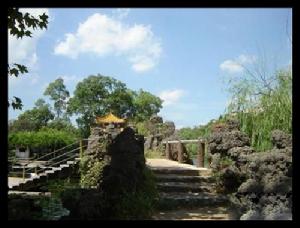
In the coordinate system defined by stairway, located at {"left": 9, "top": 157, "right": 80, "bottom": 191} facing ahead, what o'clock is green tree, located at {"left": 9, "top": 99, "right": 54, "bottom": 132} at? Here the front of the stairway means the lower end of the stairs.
The green tree is roughly at 3 o'clock from the stairway.

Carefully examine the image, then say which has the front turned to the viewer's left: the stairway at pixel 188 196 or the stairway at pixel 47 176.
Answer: the stairway at pixel 47 176

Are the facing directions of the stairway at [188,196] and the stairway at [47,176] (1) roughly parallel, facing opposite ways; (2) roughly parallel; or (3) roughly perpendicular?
roughly perpendicular

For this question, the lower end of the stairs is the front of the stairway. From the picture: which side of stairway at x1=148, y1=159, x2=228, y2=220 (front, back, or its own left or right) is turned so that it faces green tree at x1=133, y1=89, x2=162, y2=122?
back

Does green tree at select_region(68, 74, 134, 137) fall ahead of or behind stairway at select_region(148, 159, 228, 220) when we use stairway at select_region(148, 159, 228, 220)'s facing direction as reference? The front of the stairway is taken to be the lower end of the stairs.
behind

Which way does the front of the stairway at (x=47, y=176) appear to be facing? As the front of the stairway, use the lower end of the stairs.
to the viewer's left

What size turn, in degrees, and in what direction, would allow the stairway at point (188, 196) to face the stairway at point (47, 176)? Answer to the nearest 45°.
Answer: approximately 135° to its right

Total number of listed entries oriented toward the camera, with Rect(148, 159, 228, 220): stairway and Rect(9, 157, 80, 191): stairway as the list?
1
